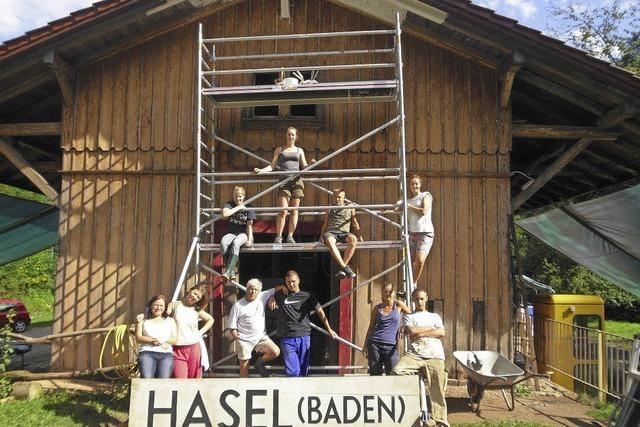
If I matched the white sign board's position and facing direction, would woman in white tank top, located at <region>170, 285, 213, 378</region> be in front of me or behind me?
behind

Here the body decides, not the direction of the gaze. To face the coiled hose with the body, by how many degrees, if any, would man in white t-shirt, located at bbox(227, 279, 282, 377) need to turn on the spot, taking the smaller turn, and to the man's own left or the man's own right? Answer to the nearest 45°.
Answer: approximately 135° to the man's own right

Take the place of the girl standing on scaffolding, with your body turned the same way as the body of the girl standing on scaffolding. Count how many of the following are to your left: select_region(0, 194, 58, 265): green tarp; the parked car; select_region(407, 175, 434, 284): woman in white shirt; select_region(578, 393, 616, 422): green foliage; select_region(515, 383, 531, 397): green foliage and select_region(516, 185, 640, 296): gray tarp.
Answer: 4
